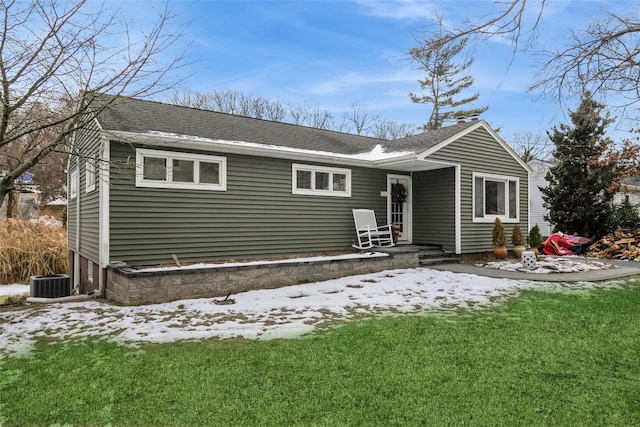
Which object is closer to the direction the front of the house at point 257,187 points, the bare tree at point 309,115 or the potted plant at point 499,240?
the potted plant

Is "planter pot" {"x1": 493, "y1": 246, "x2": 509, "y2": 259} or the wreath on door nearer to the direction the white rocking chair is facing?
the planter pot

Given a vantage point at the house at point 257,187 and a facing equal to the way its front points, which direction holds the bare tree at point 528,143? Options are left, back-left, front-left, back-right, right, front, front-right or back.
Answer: left

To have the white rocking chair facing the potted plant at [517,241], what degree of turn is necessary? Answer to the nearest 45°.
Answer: approximately 45° to its left

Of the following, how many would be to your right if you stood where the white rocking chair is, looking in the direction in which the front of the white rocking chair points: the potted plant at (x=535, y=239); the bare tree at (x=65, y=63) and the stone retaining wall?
2

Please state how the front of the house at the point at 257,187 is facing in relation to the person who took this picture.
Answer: facing the viewer and to the right of the viewer

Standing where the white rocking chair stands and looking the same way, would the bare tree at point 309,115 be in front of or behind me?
behind

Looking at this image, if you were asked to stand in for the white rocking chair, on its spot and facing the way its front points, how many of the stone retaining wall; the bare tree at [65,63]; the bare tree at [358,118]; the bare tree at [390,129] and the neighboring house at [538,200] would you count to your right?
2

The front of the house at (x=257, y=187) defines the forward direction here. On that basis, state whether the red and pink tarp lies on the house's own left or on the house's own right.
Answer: on the house's own left

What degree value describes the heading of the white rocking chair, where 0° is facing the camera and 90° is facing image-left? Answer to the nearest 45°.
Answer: approximately 315°

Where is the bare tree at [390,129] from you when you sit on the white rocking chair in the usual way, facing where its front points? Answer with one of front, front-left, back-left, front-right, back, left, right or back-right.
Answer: back-left

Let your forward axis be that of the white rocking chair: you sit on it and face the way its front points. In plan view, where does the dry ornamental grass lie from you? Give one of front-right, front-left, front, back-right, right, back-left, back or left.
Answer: back-right

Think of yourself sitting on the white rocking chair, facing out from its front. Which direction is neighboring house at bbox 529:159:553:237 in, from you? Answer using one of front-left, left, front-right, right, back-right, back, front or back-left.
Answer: left
